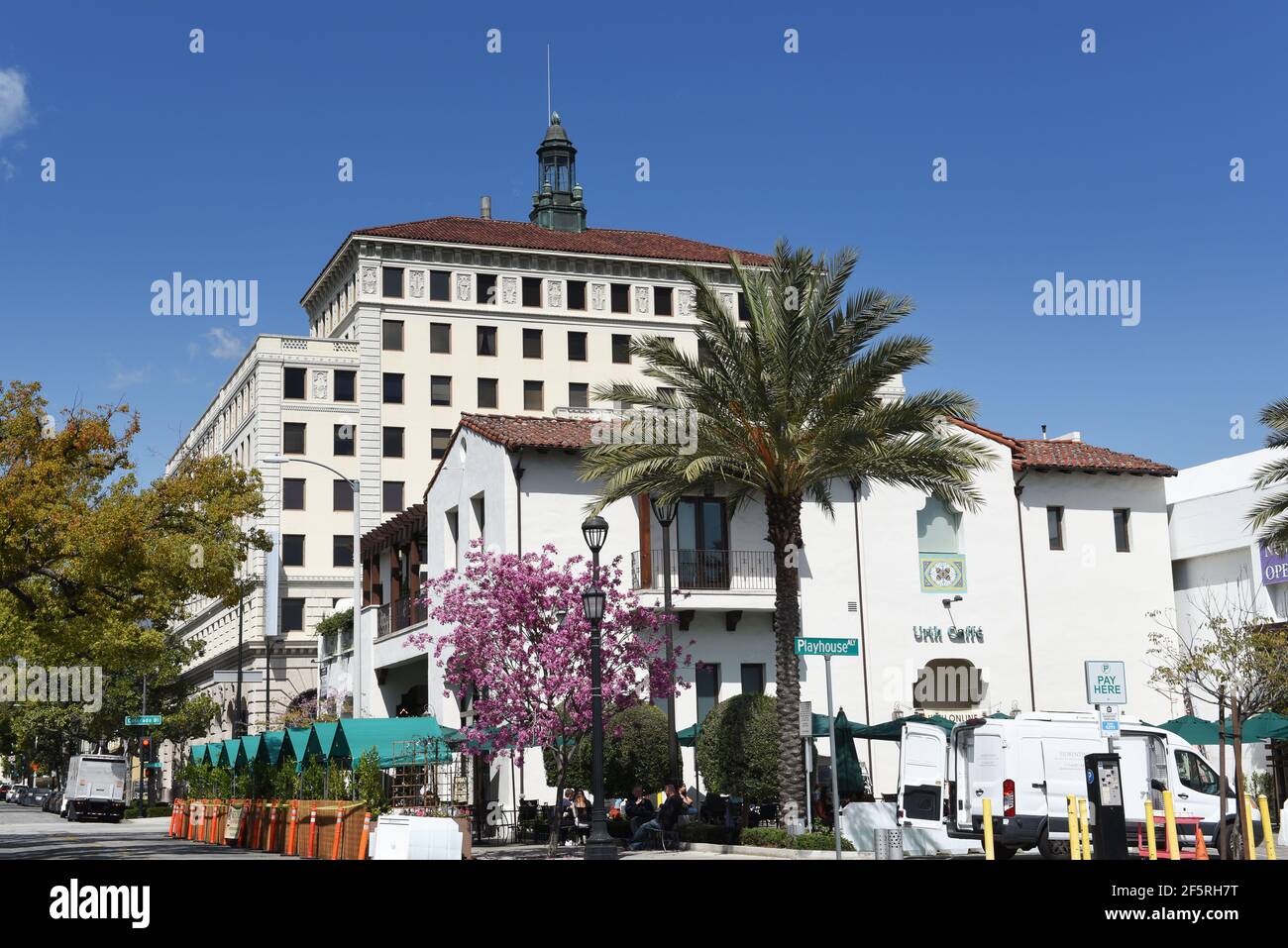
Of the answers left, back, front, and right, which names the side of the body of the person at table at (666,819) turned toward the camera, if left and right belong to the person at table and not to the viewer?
left

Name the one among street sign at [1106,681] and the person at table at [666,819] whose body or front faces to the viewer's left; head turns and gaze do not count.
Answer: the person at table

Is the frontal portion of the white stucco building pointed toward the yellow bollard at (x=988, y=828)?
yes

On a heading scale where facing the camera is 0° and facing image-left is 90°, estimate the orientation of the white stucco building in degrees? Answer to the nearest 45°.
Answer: approximately 0°

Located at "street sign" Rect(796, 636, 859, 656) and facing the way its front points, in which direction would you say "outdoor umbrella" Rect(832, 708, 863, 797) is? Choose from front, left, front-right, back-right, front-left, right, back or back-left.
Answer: back

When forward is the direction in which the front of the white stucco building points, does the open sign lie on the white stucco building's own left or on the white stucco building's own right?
on the white stucco building's own left

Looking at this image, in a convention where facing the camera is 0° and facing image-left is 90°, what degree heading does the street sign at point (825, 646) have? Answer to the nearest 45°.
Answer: approximately 0°

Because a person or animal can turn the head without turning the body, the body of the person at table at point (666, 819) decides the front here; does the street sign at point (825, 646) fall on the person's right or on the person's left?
on the person's left
